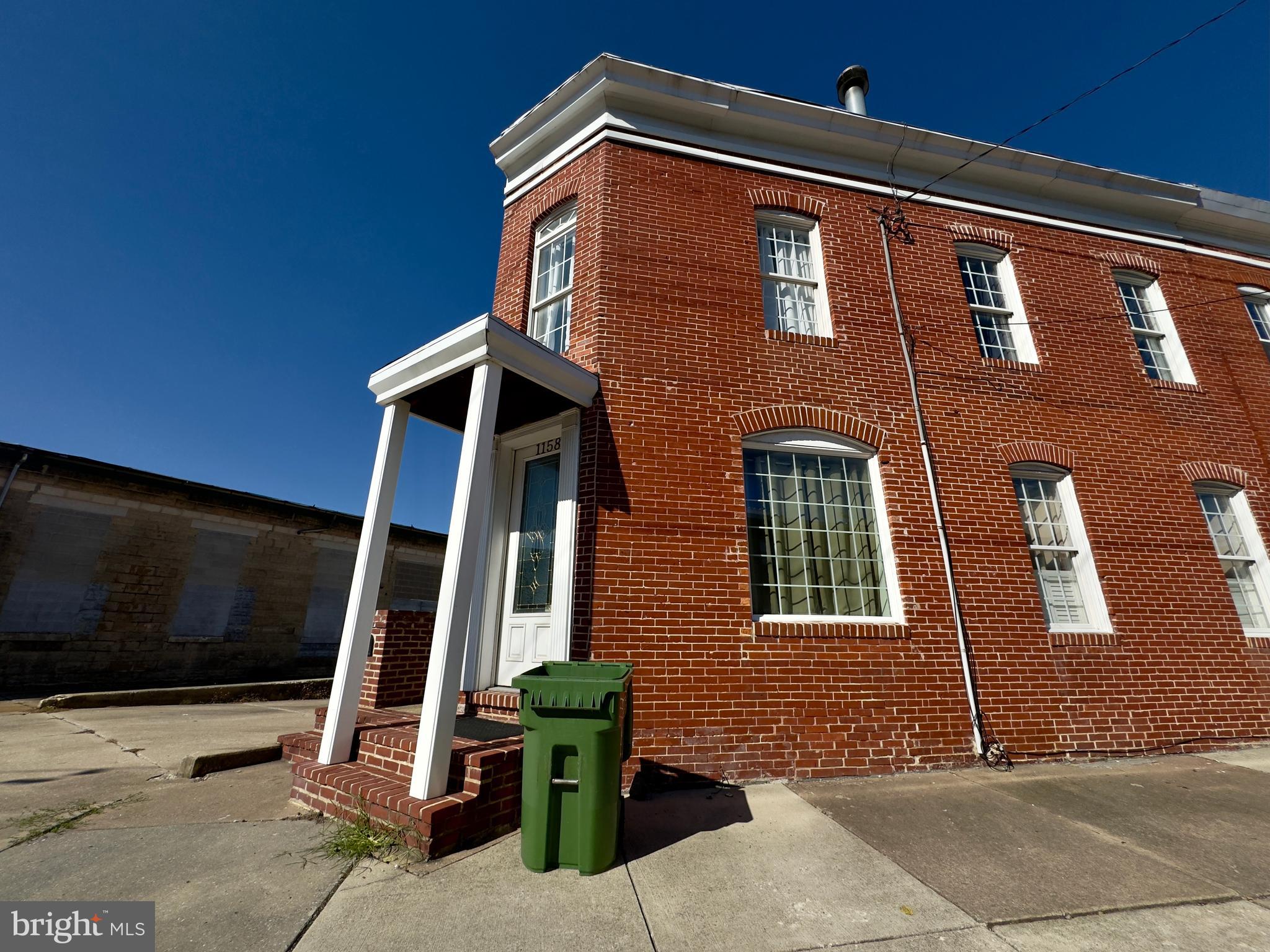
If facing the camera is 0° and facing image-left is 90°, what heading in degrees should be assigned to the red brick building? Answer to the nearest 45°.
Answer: approximately 45°

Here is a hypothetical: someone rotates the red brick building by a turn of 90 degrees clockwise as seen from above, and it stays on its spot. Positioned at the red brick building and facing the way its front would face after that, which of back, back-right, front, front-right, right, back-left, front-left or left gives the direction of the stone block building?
front-left

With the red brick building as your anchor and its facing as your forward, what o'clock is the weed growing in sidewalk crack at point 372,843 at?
The weed growing in sidewalk crack is roughly at 12 o'clock from the red brick building.

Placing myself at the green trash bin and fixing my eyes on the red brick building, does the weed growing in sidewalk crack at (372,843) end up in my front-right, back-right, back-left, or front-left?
back-left

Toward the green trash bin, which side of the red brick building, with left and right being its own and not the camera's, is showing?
front

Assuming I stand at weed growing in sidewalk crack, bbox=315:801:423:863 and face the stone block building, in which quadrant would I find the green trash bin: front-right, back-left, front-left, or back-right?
back-right
